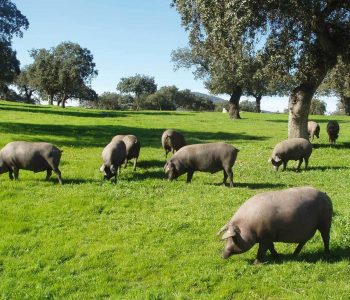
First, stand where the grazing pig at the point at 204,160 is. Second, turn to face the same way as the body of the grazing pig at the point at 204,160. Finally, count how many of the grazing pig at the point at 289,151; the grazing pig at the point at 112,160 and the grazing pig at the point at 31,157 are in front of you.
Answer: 2

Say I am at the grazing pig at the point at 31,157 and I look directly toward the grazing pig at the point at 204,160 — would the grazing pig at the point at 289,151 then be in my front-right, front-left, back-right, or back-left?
front-left

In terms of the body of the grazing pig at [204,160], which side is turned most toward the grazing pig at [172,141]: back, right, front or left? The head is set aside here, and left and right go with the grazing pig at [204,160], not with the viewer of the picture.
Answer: right

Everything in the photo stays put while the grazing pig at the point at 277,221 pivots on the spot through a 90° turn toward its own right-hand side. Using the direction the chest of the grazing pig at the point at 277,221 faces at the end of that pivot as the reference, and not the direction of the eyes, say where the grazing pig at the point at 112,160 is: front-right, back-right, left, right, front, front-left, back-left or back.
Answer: front-left

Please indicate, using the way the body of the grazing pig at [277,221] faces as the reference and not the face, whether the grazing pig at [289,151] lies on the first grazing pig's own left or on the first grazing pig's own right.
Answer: on the first grazing pig's own right

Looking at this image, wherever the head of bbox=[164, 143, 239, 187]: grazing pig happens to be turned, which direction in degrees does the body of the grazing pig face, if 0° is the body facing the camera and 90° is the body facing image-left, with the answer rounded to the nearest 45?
approximately 90°

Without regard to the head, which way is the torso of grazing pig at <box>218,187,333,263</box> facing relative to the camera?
to the viewer's left

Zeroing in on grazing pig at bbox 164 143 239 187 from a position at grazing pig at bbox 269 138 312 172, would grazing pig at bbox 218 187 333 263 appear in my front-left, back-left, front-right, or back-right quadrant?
front-left

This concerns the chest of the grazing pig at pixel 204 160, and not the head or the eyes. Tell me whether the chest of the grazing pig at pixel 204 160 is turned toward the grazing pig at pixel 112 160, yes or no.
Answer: yes

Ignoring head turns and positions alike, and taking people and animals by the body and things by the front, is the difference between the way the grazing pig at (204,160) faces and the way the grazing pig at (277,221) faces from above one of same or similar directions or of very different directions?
same or similar directions

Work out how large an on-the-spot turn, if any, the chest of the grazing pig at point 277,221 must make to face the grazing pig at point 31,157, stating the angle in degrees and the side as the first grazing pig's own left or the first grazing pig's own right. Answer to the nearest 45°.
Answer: approximately 45° to the first grazing pig's own right
